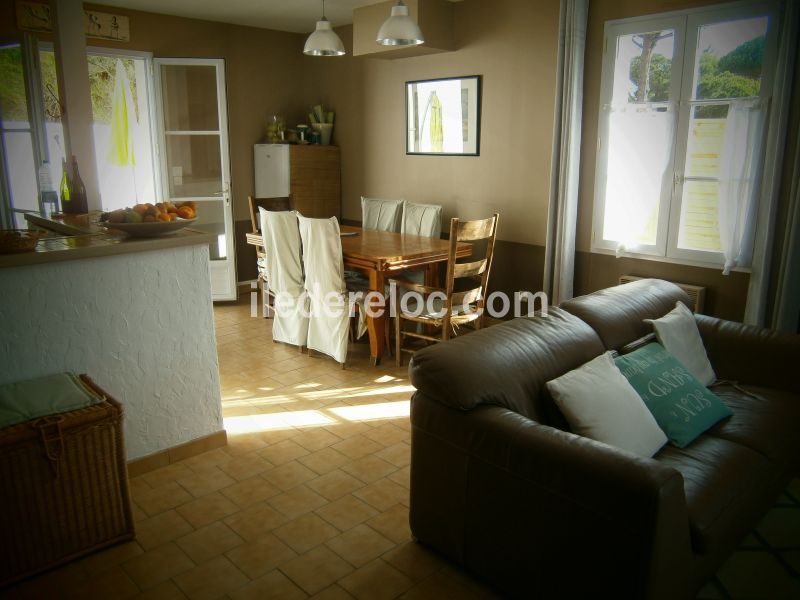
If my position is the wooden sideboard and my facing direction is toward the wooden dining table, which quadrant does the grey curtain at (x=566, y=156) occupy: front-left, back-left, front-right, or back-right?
front-left

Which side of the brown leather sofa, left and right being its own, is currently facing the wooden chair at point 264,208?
back

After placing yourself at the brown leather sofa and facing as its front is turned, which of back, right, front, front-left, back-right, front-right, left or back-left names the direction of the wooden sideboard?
back

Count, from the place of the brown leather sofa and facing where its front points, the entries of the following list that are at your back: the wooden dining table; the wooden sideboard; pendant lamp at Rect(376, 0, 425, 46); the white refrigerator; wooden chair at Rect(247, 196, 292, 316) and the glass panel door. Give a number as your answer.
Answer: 6

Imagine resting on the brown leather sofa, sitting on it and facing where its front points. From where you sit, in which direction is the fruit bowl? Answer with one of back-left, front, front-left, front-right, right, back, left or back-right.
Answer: back-right

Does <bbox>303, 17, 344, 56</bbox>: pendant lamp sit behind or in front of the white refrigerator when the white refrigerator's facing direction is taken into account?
in front

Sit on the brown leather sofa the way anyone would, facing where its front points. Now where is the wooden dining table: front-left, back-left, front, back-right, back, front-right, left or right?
back

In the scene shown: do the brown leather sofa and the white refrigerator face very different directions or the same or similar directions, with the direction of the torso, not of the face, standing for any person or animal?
same or similar directions

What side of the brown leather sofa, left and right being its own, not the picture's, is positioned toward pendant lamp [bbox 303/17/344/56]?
back

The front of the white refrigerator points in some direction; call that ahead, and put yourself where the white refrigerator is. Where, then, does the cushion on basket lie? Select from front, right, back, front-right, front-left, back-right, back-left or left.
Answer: front

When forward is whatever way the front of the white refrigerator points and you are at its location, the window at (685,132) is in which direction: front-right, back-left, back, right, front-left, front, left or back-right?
front-left

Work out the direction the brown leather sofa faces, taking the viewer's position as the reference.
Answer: facing the viewer and to the right of the viewer

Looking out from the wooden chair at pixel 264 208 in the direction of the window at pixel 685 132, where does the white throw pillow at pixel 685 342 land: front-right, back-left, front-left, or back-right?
front-right

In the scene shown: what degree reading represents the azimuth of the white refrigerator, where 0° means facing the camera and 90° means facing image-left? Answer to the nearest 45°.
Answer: approximately 0°

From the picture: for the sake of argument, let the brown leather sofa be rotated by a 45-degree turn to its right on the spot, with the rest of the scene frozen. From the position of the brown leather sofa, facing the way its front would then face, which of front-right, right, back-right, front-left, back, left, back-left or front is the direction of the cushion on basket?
right

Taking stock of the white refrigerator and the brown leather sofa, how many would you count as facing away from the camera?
0
